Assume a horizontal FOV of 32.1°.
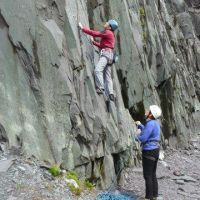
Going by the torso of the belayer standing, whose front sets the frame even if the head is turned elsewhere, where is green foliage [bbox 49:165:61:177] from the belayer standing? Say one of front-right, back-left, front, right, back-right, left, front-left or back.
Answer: front-left

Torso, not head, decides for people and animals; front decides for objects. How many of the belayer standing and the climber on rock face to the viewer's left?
2

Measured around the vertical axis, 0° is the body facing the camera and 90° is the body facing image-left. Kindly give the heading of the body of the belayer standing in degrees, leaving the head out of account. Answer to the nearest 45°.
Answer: approximately 90°

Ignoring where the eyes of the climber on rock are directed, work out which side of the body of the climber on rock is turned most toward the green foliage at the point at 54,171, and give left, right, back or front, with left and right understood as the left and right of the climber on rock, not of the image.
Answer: left

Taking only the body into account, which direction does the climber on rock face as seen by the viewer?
to the viewer's left

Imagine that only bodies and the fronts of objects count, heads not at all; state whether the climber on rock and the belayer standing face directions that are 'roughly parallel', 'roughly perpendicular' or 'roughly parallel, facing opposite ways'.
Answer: roughly parallel
